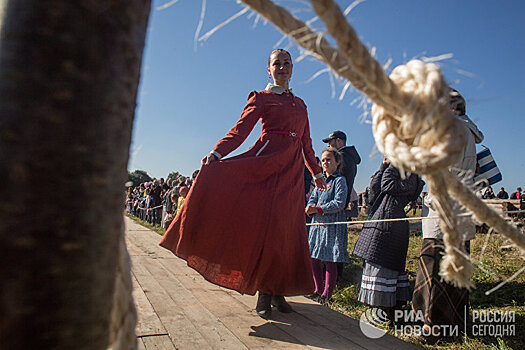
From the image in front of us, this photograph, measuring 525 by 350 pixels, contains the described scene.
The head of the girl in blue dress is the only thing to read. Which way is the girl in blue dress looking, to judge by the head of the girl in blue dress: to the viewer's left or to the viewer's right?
to the viewer's left

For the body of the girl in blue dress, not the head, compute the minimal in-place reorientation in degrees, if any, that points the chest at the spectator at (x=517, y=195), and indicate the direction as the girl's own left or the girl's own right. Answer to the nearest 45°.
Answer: approximately 180°

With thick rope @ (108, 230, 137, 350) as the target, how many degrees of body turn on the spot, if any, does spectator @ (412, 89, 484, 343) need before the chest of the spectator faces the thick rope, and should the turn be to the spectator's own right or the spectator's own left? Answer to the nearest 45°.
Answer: approximately 90° to the spectator's own left

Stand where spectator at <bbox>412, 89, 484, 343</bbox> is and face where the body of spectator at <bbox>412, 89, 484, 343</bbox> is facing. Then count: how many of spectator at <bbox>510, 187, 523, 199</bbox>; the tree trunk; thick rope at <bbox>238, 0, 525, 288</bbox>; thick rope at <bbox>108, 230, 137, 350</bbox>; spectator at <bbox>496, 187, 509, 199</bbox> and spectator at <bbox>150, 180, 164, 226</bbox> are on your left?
3

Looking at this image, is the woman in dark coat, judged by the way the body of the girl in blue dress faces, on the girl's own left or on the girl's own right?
on the girl's own left

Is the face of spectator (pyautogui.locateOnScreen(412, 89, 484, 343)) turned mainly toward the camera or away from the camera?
away from the camera
